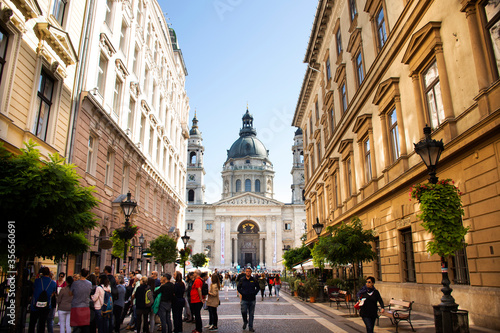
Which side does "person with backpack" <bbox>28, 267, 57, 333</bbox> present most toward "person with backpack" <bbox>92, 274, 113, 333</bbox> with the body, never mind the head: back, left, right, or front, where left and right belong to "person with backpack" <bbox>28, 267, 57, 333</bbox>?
right

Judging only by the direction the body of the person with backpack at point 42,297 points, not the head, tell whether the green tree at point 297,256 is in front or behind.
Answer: in front

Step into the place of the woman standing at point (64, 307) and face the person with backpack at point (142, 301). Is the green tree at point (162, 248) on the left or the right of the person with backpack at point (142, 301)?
left

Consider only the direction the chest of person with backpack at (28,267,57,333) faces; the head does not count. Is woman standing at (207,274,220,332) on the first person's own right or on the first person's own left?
on the first person's own right

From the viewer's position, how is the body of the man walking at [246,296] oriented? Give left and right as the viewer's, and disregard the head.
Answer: facing the viewer

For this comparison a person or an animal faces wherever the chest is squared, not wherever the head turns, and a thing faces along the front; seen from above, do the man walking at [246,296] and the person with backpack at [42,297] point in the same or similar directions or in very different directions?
very different directions

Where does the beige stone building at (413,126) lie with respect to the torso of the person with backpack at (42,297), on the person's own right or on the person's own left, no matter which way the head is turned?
on the person's own right

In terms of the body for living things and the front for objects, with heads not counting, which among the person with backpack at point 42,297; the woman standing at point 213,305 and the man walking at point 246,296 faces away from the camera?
the person with backpack

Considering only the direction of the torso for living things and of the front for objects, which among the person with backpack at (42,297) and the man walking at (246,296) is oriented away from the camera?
the person with backpack

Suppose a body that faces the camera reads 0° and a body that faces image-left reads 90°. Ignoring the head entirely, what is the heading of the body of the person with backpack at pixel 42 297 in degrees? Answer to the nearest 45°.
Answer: approximately 180°

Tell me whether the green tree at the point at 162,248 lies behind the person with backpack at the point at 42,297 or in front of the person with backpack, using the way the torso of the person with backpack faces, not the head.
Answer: in front
